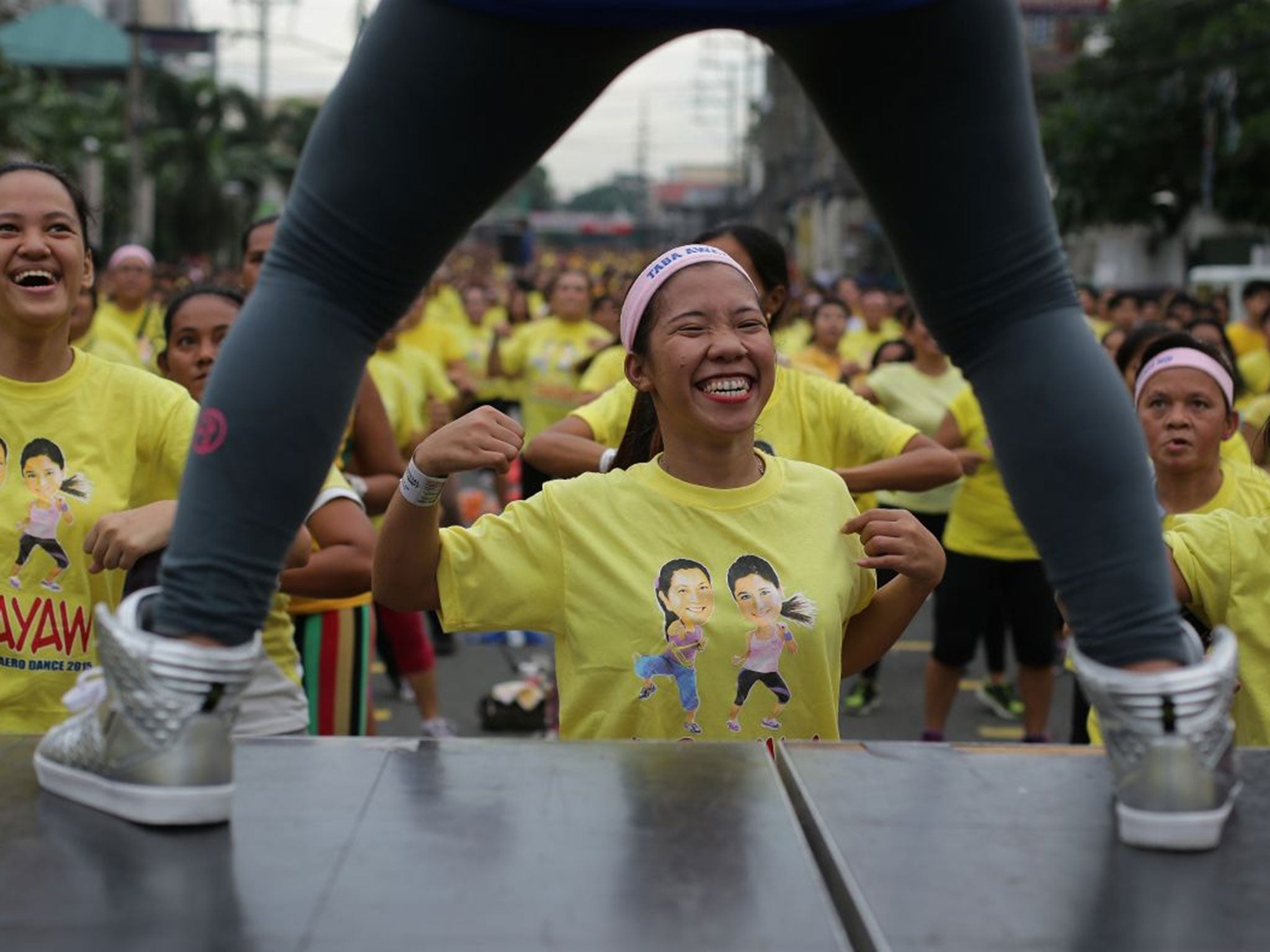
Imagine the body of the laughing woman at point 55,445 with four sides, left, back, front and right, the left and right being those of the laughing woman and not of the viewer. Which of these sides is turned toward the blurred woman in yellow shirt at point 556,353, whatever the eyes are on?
back

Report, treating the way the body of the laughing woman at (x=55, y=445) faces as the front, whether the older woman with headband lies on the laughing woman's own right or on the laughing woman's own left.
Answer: on the laughing woman's own left

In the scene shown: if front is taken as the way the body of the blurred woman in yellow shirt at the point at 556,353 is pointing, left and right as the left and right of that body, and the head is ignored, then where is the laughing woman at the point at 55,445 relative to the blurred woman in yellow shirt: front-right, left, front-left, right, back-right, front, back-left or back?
front

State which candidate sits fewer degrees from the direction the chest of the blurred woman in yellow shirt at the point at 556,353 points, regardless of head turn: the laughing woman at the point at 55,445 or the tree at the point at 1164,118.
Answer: the laughing woman

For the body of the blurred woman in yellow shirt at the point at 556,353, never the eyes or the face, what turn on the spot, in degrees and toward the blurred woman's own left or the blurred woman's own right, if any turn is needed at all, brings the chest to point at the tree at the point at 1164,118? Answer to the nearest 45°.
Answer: approximately 135° to the blurred woman's own left

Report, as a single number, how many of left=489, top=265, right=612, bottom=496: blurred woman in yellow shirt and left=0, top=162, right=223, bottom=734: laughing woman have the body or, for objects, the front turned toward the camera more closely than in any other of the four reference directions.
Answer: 2

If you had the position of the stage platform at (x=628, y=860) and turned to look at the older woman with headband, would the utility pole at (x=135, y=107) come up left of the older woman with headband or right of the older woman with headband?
left

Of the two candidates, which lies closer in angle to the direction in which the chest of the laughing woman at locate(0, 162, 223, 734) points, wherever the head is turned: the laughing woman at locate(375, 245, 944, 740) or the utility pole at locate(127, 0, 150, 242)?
the laughing woman

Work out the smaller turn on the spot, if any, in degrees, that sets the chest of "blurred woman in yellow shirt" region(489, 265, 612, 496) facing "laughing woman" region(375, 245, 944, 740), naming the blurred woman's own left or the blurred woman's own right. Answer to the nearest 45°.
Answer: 0° — they already face them

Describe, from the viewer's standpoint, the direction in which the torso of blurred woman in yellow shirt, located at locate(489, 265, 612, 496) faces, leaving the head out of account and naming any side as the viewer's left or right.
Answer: facing the viewer

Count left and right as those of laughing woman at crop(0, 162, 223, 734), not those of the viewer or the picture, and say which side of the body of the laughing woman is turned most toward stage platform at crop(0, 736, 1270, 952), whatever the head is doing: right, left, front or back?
front

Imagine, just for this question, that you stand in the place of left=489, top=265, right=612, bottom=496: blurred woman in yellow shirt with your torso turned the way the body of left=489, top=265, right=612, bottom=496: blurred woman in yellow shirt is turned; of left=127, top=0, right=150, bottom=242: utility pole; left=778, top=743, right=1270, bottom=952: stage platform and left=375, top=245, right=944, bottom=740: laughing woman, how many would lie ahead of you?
2

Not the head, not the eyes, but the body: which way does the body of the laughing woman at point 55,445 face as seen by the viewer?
toward the camera

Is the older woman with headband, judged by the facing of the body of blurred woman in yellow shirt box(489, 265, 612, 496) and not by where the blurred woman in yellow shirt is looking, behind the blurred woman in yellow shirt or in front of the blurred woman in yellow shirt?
in front
